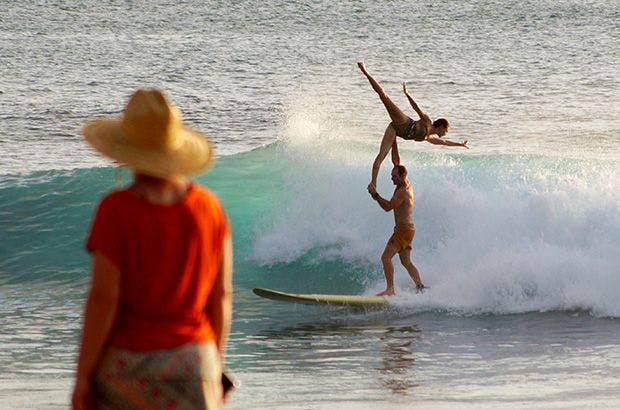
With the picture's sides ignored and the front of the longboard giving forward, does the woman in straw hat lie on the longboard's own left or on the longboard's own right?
on the longboard's own left

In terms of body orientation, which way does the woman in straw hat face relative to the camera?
away from the camera

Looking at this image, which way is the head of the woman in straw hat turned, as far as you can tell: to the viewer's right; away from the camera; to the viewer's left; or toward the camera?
away from the camera

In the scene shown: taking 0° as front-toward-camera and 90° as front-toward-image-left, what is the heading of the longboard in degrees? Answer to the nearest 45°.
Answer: approximately 90°

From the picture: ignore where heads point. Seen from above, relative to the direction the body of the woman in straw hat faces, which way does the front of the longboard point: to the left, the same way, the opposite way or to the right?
to the left

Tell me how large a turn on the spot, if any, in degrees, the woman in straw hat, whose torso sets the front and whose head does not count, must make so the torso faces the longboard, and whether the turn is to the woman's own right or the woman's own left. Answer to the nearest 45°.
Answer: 0° — they already face it
